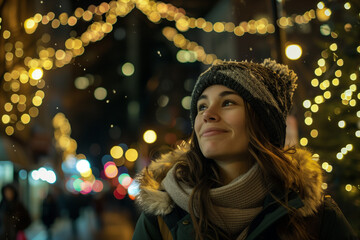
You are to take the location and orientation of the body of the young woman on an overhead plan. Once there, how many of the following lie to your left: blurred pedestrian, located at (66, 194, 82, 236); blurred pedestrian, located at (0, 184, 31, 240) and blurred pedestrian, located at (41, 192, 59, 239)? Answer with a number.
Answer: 0

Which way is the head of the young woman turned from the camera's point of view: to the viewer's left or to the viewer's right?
to the viewer's left

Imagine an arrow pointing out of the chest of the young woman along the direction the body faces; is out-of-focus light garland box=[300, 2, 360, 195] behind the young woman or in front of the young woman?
behind

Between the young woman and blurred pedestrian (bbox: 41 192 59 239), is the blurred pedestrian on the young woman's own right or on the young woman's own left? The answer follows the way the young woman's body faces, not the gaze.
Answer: on the young woman's own right

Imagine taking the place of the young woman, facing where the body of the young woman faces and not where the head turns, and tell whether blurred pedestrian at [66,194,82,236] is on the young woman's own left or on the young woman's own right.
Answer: on the young woman's own right

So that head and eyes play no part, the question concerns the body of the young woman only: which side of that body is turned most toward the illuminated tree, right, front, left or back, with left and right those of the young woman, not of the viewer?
back

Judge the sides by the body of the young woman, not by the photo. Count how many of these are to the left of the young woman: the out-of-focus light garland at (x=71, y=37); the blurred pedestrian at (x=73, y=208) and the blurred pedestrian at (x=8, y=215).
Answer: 0
